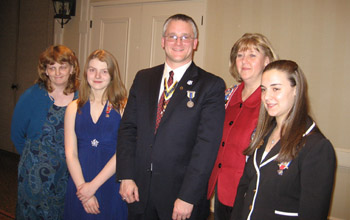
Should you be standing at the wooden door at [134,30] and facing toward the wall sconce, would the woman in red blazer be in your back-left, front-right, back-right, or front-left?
back-left

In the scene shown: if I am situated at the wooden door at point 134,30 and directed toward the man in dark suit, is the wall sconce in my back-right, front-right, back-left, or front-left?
back-right

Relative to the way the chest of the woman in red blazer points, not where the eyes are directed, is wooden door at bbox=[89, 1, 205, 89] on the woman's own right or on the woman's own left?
on the woman's own right

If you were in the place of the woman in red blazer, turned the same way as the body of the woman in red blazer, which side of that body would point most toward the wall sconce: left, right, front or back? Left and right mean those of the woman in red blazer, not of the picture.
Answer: right

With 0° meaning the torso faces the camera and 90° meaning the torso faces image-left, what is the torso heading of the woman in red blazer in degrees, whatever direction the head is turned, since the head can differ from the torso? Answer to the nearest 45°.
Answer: approximately 45°
